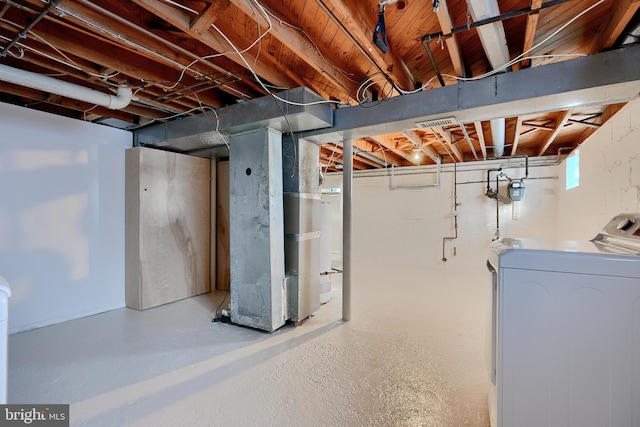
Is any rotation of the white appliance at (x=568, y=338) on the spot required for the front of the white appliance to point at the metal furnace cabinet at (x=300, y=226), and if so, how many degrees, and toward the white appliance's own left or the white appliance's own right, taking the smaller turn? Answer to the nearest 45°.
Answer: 0° — it already faces it

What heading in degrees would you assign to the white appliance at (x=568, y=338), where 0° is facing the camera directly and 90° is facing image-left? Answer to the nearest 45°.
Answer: approximately 90°

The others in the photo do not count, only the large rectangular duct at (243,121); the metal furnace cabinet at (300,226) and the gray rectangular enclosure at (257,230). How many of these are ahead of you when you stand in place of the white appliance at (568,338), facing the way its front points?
3

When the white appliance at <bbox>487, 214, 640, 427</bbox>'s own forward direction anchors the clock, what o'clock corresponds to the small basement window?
The small basement window is roughly at 3 o'clock from the white appliance.
